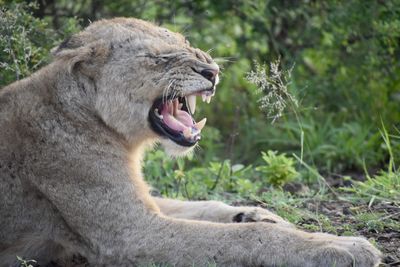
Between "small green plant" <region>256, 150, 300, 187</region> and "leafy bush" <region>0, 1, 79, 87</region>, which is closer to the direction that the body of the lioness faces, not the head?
the small green plant

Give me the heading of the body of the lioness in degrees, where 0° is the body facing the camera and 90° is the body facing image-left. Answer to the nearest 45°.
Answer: approximately 270°

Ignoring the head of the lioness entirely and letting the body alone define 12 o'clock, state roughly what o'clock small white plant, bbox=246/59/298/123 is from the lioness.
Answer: The small white plant is roughly at 11 o'clock from the lioness.

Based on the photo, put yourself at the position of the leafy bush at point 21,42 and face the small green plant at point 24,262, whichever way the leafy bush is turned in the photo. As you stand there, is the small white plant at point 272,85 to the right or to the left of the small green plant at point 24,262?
left

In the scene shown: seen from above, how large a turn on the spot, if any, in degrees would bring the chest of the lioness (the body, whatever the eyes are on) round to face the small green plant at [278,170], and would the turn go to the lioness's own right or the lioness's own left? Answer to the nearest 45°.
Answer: approximately 45° to the lioness's own left

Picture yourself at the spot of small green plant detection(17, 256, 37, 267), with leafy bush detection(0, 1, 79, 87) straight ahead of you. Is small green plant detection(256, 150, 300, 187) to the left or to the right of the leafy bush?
right
